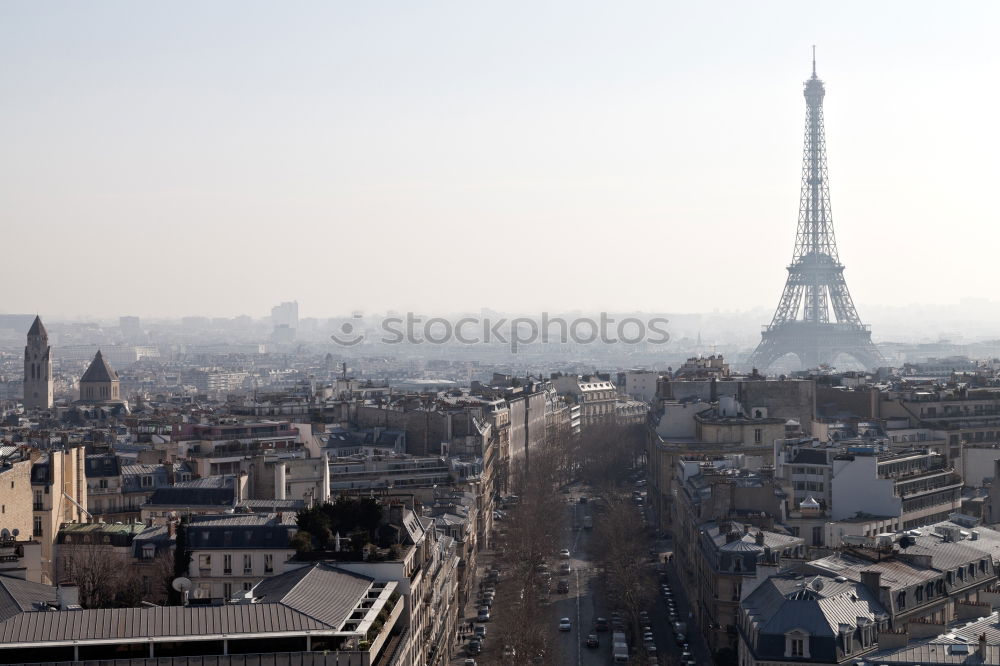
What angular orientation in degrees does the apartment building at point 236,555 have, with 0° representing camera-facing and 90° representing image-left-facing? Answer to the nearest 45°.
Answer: approximately 0°

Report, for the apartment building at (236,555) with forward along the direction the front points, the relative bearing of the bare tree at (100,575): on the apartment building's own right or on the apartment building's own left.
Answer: on the apartment building's own right

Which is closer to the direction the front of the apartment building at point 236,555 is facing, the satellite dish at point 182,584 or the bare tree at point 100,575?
the satellite dish

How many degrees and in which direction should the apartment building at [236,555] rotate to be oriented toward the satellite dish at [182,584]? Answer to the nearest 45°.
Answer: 0° — it already faces it
